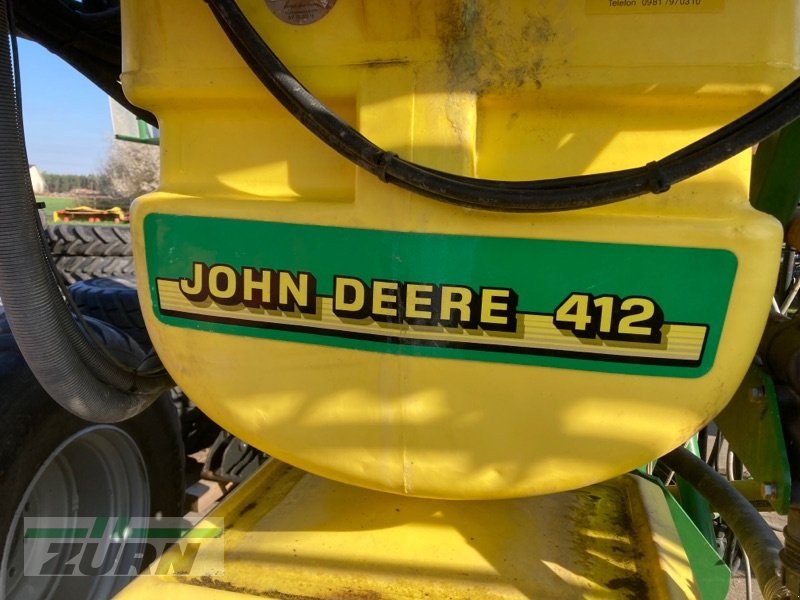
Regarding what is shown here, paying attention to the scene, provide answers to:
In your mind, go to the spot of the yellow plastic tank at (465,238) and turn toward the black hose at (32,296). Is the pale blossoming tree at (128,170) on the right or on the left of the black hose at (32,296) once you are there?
right

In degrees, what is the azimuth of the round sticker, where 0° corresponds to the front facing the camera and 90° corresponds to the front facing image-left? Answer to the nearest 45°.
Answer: approximately 0°

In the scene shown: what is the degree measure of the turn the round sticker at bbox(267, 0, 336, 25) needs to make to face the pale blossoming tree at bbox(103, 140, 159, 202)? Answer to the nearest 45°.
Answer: approximately 180°

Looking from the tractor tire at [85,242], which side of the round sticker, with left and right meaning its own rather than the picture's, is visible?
back
